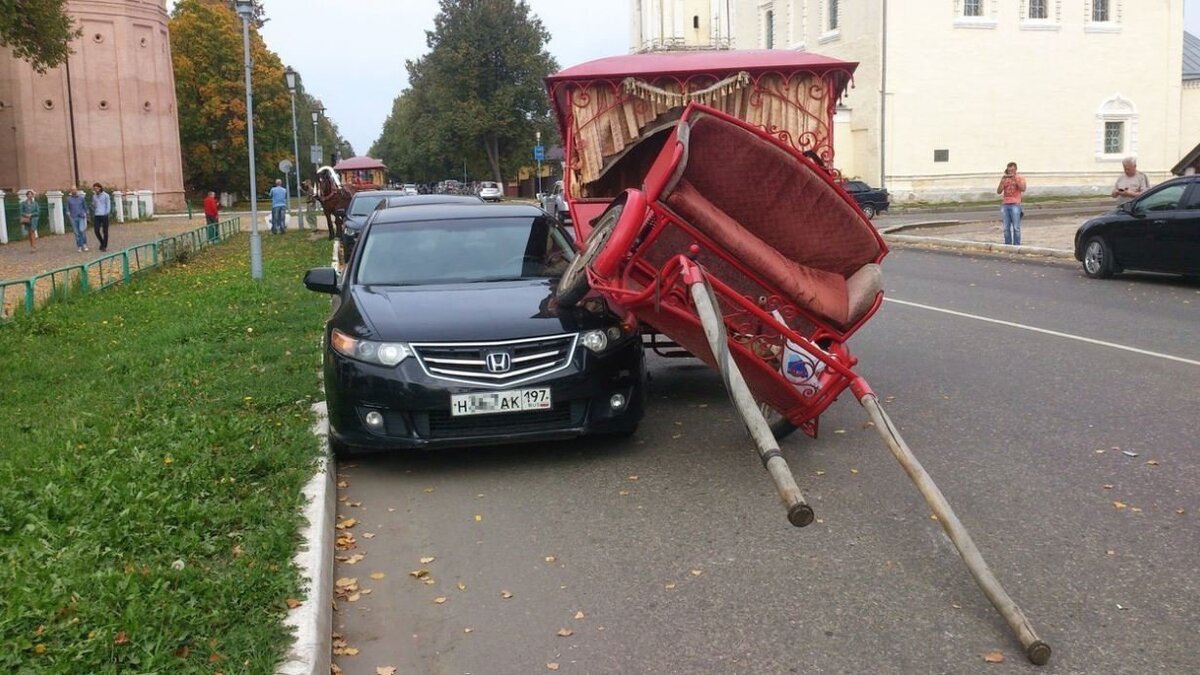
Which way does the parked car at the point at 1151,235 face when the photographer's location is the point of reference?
facing away from the viewer and to the left of the viewer

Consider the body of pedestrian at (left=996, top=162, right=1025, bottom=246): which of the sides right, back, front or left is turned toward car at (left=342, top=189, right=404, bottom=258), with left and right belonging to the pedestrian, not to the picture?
right

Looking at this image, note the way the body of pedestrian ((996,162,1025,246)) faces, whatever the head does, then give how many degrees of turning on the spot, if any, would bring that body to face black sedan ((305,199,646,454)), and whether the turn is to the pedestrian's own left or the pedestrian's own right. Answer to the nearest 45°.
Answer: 0° — they already face it

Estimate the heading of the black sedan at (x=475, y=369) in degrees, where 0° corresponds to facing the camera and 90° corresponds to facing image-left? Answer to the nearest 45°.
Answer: approximately 0°

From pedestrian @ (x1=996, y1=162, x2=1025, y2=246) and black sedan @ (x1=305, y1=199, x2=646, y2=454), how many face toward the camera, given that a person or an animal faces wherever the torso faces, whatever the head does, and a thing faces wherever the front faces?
2

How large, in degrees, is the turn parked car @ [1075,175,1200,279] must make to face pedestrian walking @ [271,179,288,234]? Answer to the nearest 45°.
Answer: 0° — it already faces them

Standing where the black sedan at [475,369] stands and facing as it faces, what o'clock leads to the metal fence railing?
The metal fence railing is roughly at 5 o'clock from the black sedan.

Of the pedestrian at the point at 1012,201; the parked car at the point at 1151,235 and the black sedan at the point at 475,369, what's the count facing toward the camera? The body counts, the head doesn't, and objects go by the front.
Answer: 2

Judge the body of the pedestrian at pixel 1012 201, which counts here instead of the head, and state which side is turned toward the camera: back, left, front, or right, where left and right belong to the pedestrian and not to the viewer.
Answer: front

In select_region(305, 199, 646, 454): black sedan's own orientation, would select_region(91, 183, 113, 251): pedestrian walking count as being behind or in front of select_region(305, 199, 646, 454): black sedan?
behind

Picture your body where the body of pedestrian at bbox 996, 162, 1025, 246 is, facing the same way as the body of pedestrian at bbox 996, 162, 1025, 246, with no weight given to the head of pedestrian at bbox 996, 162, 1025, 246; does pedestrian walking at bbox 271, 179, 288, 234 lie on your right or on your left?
on your right

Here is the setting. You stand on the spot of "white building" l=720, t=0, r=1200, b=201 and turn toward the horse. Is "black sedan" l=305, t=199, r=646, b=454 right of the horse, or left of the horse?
left

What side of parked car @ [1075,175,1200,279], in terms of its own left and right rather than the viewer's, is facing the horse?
front

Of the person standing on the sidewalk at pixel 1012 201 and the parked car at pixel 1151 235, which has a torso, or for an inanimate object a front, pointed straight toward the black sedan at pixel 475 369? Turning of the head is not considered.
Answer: the person standing on the sidewalk
